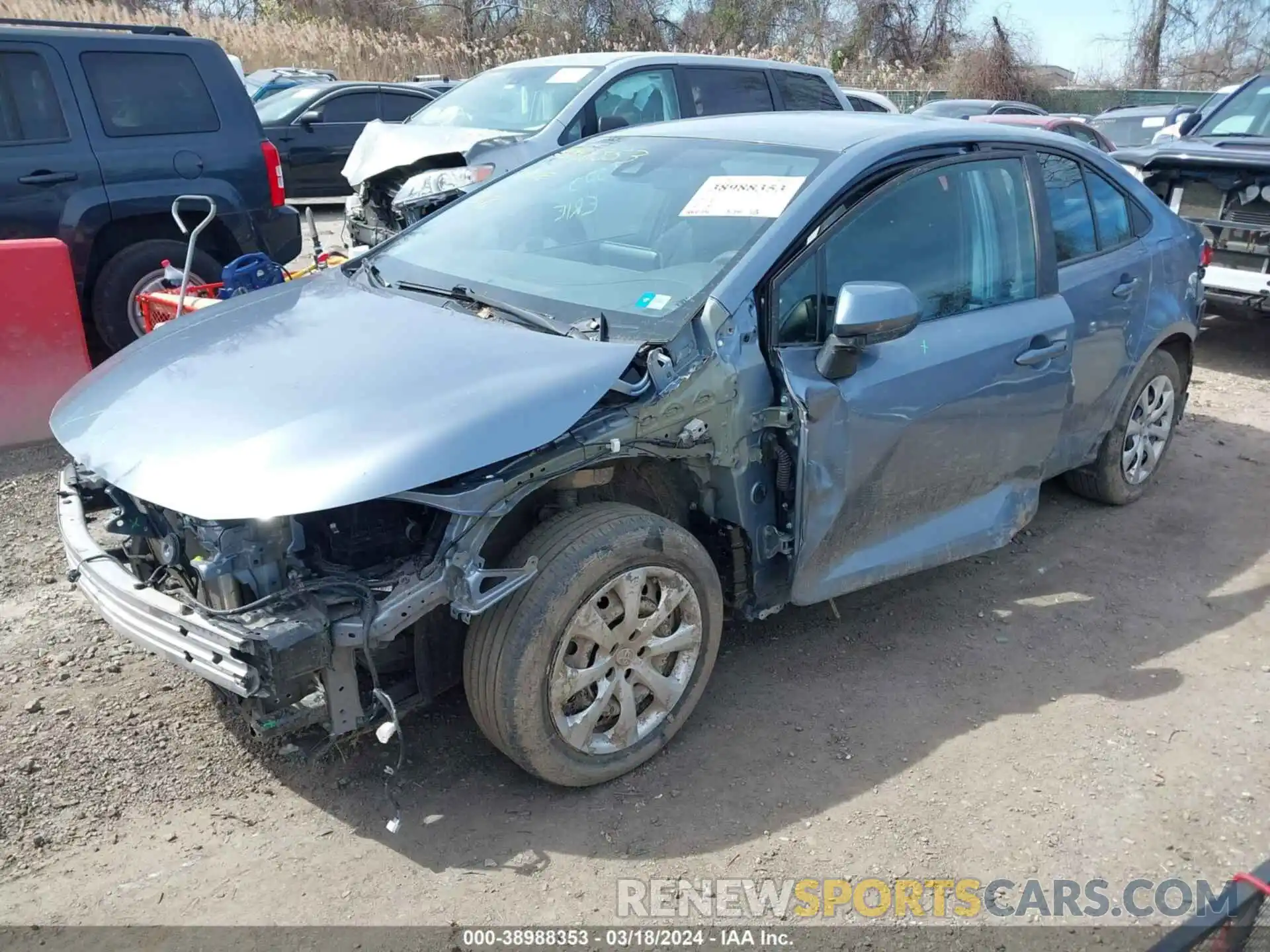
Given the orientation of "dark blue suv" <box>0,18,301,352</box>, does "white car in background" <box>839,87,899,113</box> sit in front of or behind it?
behind

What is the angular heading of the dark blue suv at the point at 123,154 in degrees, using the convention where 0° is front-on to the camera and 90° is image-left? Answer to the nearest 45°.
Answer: approximately 90°

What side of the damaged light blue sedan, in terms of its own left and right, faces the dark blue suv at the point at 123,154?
right

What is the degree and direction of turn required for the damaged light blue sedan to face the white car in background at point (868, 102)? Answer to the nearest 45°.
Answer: approximately 135° to its right

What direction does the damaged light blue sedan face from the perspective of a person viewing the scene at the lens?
facing the viewer and to the left of the viewer

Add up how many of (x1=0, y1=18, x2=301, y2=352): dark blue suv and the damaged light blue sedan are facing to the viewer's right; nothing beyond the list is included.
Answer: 0

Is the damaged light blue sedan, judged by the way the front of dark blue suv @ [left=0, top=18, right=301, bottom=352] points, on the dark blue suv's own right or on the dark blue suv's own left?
on the dark blue suv's own left
